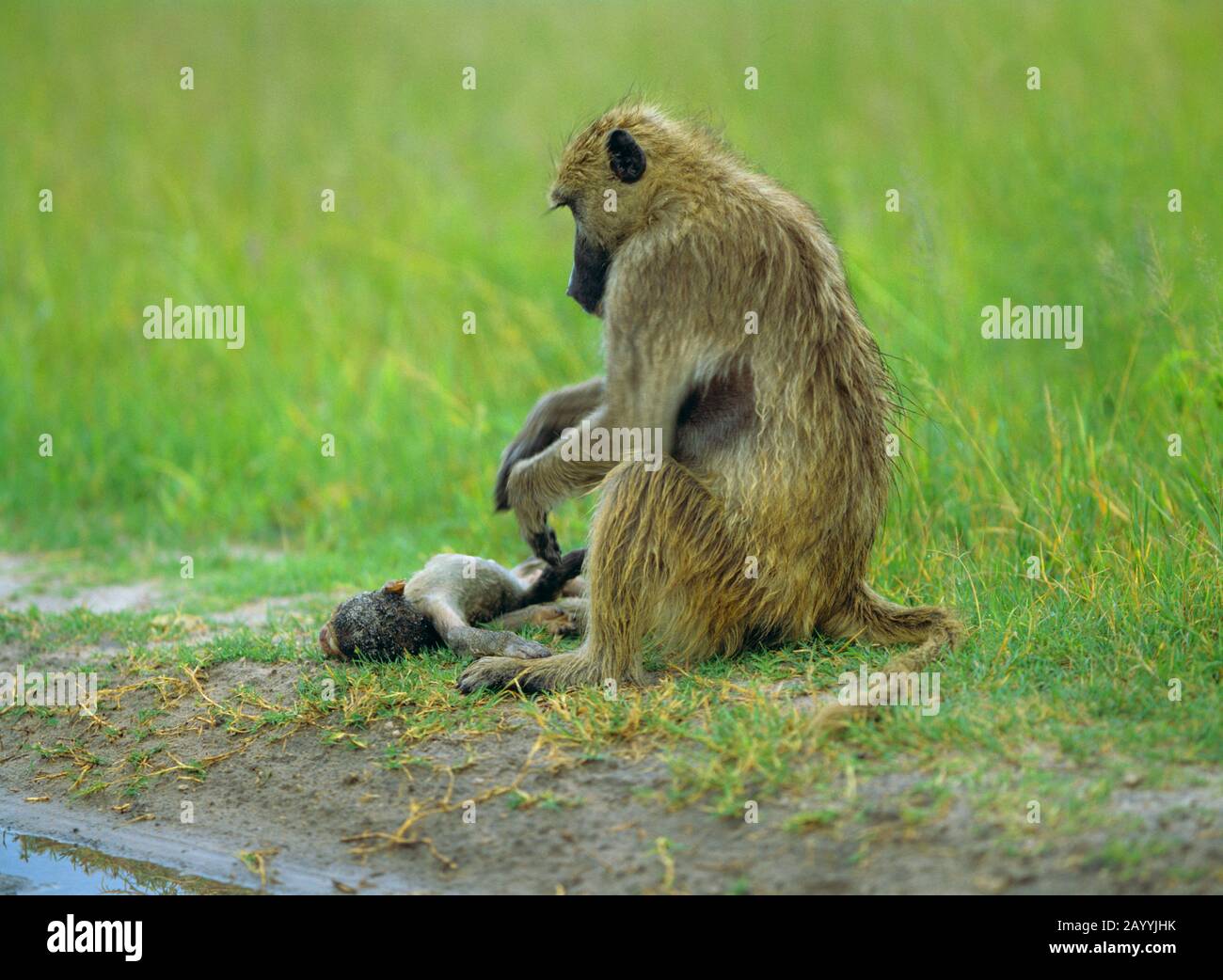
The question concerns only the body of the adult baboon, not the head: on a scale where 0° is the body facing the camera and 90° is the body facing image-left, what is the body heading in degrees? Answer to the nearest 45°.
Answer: approximately 90°

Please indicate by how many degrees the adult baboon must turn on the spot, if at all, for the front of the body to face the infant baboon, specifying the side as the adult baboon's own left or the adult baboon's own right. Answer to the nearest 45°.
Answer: approximately 45° to the adult baboon's own right
